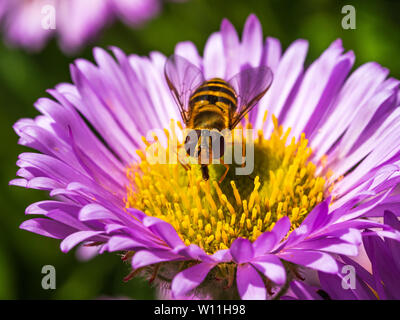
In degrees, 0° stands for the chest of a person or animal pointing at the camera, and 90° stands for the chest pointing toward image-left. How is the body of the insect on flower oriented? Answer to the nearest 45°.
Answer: approximately 0°

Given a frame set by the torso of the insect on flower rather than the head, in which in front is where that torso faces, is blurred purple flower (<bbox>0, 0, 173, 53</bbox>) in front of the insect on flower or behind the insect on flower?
behind
